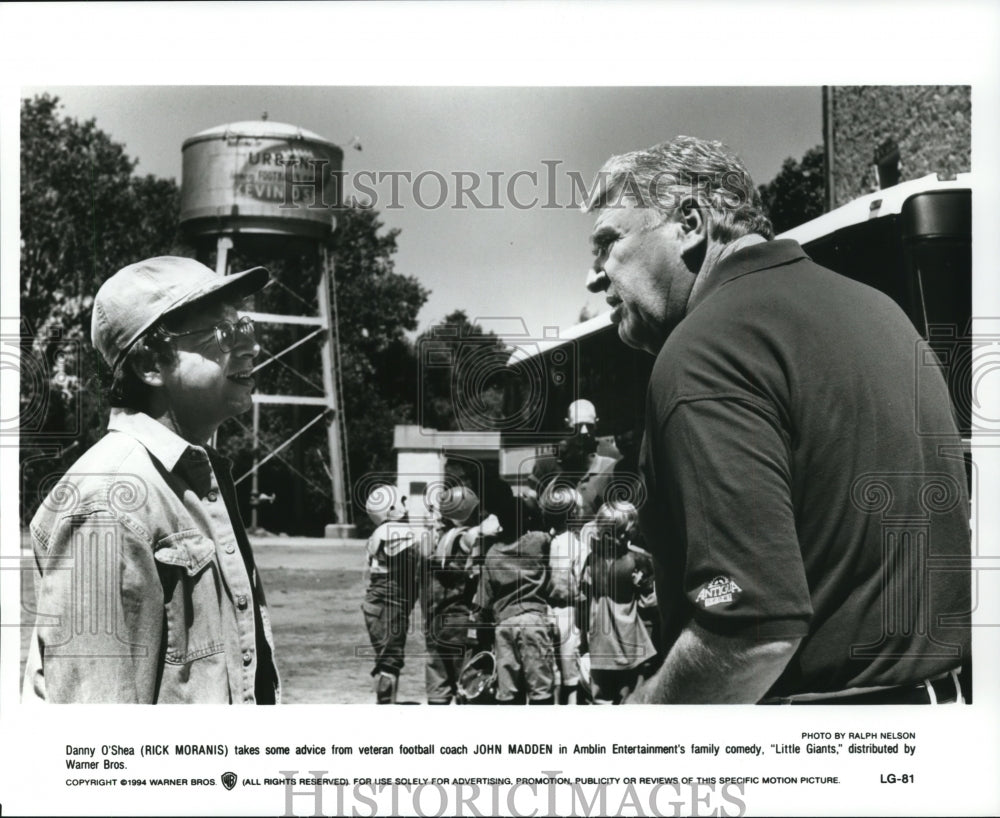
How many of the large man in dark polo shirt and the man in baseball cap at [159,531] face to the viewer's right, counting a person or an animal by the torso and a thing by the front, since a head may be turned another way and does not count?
1

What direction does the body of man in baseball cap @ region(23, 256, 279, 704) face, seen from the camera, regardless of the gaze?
to the viewer's right

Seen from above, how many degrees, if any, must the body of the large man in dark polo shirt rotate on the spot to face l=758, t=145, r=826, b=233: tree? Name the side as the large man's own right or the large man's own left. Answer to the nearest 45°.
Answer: approximately 45° to the large man's own right

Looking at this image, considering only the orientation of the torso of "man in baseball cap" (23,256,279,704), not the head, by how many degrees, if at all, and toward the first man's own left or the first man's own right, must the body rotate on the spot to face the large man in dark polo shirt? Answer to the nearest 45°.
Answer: approximately 45° to the first man's own right

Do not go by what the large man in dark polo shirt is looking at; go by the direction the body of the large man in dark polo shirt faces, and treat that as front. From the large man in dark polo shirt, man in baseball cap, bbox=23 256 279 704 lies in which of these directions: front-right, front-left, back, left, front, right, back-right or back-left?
front-left

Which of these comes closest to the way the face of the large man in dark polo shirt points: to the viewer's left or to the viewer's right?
to the viewer's left

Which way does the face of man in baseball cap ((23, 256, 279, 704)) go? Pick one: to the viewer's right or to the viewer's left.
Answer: to the viewer's right

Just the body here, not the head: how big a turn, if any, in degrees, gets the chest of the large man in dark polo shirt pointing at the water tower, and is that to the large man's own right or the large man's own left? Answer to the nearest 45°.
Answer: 0° — they already face it

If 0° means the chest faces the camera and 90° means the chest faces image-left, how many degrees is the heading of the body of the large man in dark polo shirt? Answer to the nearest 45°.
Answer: approximately 135°
